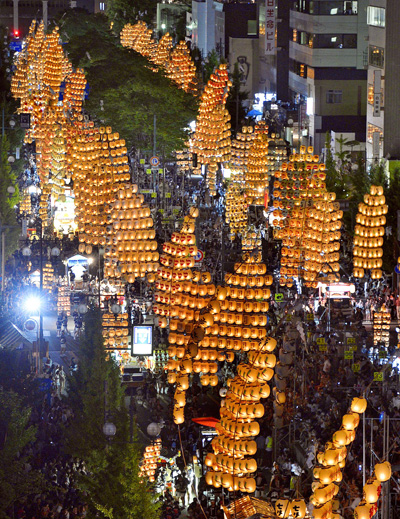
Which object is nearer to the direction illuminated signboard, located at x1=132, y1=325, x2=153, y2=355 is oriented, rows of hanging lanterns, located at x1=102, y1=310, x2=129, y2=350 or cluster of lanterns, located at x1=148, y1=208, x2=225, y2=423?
the cluster of lanterns

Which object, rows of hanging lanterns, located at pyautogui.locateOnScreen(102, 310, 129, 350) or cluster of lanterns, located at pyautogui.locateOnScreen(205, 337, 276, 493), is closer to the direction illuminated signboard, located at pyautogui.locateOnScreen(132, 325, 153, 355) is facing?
the cluster of lanterns

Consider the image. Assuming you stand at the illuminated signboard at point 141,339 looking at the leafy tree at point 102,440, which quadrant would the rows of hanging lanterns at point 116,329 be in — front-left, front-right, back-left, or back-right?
back-right

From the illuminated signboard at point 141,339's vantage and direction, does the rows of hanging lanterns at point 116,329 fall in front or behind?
behind

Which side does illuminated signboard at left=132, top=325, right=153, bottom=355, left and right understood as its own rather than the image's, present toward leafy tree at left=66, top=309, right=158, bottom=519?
front

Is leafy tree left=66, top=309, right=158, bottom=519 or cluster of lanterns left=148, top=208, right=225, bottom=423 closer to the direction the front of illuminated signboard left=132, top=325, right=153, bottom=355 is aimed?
the leafy tree

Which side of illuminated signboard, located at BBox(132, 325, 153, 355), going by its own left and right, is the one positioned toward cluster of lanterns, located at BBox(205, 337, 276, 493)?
front

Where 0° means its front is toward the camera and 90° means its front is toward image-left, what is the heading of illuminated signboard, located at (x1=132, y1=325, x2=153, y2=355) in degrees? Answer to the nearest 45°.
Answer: approximately 0°

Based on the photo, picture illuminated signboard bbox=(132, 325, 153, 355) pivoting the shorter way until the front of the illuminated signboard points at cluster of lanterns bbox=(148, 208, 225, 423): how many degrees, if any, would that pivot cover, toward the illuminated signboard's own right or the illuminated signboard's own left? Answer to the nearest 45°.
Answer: approximately 45° to the illuminated signboard's own left
